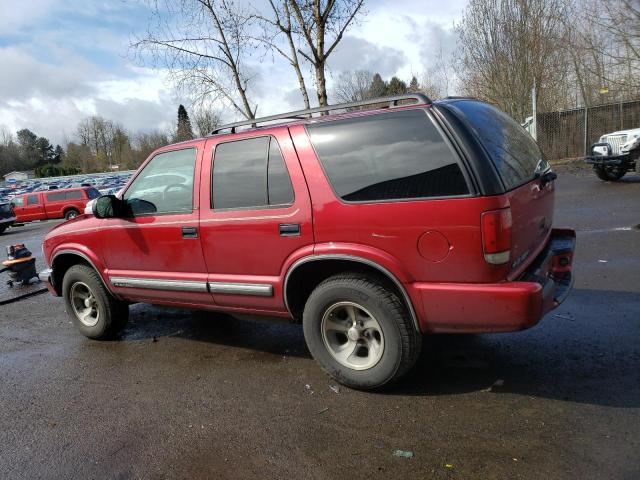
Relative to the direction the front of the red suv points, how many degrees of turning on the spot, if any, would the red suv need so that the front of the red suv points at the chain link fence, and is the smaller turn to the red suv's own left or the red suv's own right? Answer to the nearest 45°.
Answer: approximately 90° to the red suv's own right

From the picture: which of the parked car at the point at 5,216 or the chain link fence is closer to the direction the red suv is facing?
the parked car

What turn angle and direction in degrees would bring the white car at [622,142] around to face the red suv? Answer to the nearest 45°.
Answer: approximately 45° to its left

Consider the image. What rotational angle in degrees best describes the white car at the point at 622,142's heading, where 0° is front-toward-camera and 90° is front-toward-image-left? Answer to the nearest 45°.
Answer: approximately 45°

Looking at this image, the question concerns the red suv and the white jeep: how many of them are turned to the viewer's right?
0

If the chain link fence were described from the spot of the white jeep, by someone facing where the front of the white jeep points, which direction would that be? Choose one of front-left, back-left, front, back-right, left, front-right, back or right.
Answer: back-right

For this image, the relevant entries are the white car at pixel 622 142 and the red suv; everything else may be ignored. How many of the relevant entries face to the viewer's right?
0

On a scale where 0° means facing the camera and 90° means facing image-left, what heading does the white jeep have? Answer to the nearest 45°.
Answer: approximately 45°

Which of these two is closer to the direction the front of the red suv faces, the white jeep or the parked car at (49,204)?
the parked car

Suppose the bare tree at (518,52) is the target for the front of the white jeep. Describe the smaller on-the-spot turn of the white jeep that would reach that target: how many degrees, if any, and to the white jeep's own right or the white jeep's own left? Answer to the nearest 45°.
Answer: approximately 135° to the white jeep's own right
